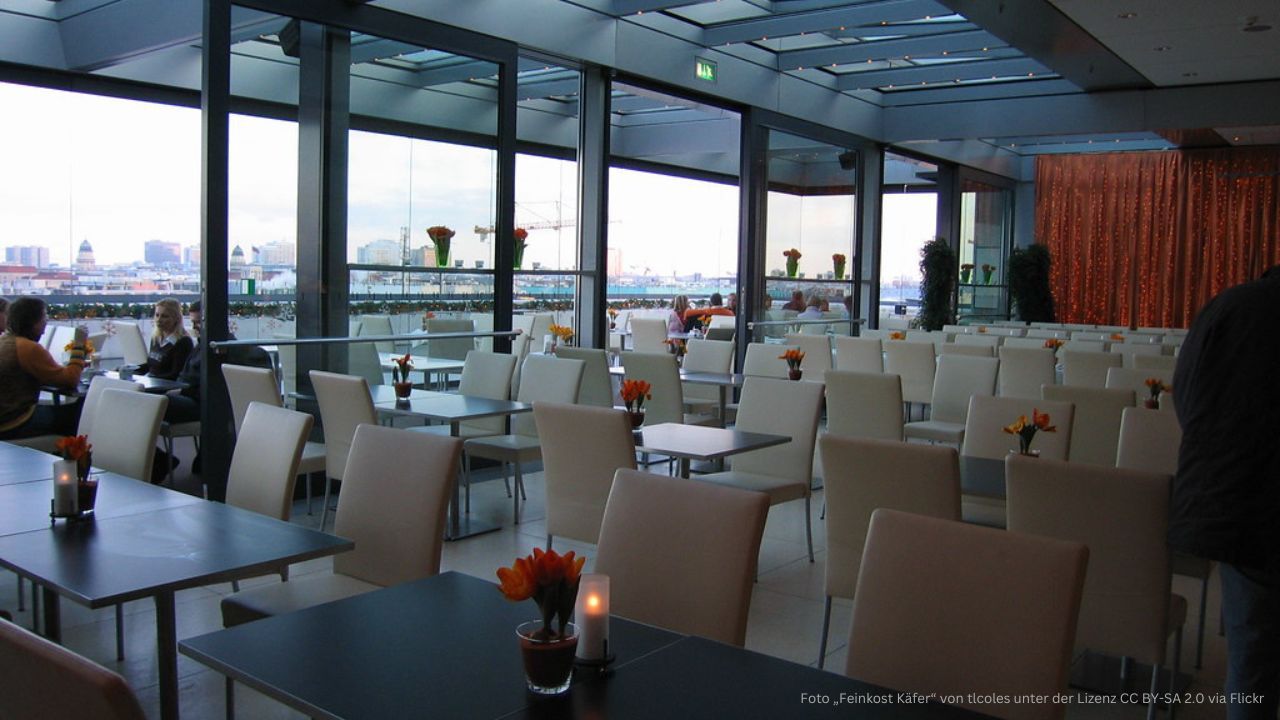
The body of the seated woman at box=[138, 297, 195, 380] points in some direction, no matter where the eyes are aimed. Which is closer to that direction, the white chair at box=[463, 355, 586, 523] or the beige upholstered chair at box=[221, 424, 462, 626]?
the beige upholstered chair

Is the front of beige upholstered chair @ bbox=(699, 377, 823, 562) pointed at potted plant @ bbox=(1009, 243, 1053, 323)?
no

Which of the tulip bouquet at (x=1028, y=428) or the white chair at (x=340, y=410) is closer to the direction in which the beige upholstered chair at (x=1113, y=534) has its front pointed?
the tulip bouquet

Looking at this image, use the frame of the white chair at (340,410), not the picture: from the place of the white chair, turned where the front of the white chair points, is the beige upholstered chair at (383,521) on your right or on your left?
on your right

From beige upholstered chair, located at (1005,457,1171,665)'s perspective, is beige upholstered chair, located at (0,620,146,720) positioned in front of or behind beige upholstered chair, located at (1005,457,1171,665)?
behind

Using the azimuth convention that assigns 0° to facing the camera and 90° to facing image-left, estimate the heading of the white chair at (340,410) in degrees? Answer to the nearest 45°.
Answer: approximately 225°

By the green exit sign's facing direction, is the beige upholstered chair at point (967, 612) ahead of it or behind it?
ahead

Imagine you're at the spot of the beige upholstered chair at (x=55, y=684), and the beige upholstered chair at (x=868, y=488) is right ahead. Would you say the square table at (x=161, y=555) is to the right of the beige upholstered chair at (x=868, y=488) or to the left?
left
